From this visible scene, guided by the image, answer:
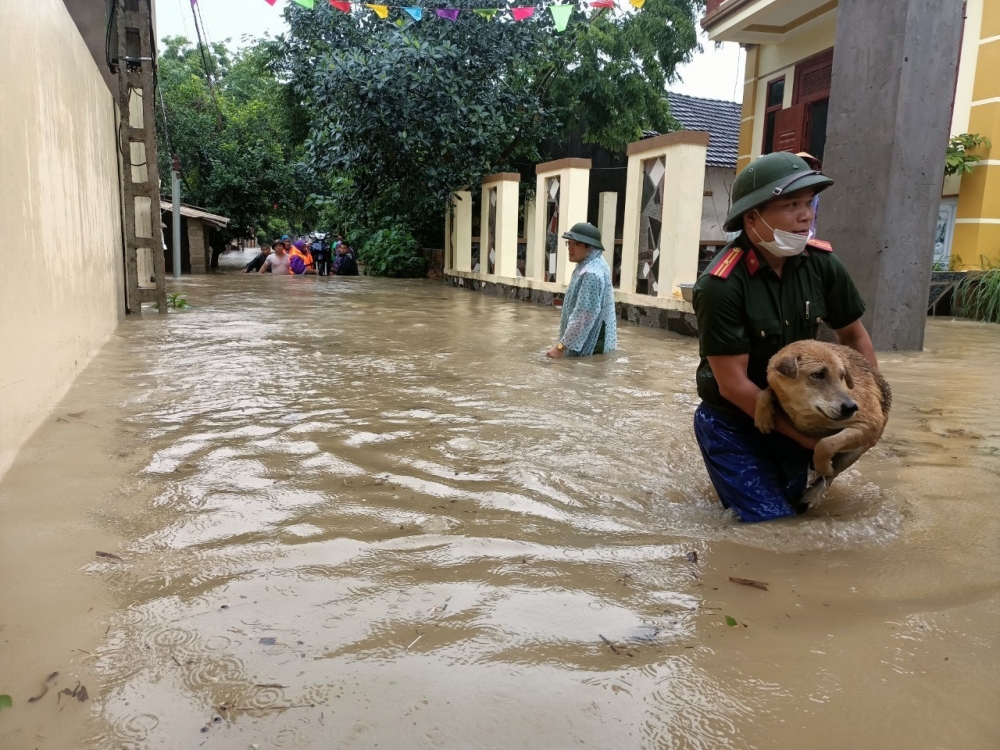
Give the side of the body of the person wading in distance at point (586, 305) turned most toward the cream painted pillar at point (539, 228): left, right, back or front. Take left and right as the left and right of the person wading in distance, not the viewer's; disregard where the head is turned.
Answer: right

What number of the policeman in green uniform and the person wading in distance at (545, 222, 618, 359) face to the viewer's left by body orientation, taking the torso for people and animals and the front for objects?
1

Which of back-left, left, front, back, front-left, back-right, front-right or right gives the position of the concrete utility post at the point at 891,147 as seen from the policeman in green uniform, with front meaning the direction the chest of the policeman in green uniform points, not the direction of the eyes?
back-left

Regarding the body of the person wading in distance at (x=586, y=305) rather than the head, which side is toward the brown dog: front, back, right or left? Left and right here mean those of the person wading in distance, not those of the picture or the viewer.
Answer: left

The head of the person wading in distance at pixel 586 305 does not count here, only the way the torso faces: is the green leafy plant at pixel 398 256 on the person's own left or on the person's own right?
on the person's own right

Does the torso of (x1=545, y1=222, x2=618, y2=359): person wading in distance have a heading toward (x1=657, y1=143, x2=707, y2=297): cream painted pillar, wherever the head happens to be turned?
no

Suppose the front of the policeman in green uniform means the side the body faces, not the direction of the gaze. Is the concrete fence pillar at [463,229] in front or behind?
behind

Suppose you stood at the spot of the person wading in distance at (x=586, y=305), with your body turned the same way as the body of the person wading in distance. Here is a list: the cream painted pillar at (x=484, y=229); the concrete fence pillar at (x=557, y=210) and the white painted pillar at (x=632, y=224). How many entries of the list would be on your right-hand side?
3

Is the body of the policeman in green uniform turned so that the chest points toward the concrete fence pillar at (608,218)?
no

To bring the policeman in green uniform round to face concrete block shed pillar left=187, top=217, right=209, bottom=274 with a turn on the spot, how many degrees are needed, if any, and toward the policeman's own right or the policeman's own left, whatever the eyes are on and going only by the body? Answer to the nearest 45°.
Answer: approximately 180°

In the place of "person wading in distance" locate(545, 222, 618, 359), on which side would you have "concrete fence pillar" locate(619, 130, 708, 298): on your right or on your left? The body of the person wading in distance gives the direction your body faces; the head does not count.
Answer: on your right

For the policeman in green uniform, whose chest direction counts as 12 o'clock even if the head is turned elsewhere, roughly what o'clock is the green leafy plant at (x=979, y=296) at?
The green leafy plant is roughly at 8 o'clock from the policeman in green uniform.

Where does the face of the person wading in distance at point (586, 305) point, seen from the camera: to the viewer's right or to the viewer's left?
to the viewer's left

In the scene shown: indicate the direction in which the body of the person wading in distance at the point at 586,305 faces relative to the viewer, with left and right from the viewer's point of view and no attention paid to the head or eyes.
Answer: facing to the left of the viewer

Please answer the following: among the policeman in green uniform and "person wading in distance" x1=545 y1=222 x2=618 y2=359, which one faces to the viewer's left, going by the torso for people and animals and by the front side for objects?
the person wading in distance

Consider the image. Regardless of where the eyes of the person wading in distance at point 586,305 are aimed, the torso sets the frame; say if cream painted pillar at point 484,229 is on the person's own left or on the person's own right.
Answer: on the person's own right

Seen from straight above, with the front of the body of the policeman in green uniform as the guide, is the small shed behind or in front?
behind
